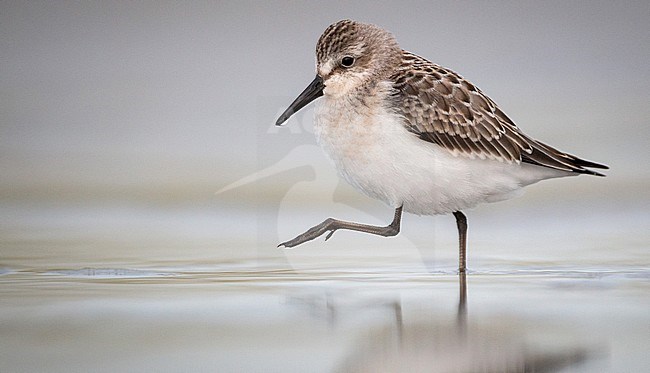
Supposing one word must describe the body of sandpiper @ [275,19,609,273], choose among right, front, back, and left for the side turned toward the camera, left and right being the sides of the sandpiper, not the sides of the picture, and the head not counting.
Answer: left
